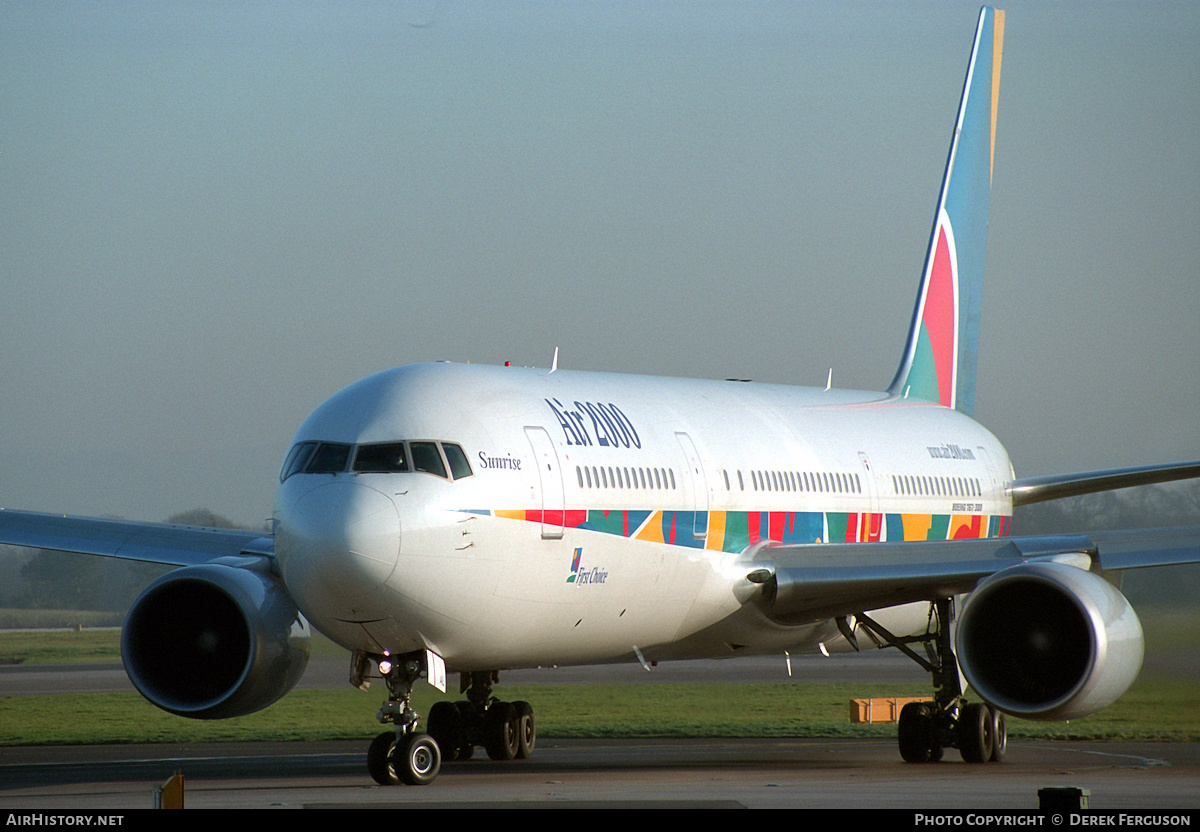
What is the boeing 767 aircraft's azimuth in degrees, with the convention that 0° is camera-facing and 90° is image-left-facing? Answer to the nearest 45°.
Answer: approximately 45°
